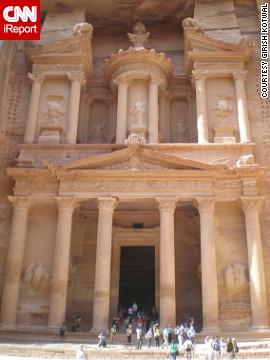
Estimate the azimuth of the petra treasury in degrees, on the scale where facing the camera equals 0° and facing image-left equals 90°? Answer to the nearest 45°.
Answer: approximately 0°
